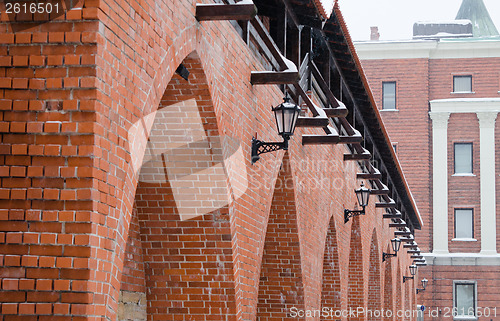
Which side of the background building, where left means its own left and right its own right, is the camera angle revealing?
front

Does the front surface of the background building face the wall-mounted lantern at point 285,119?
yes
